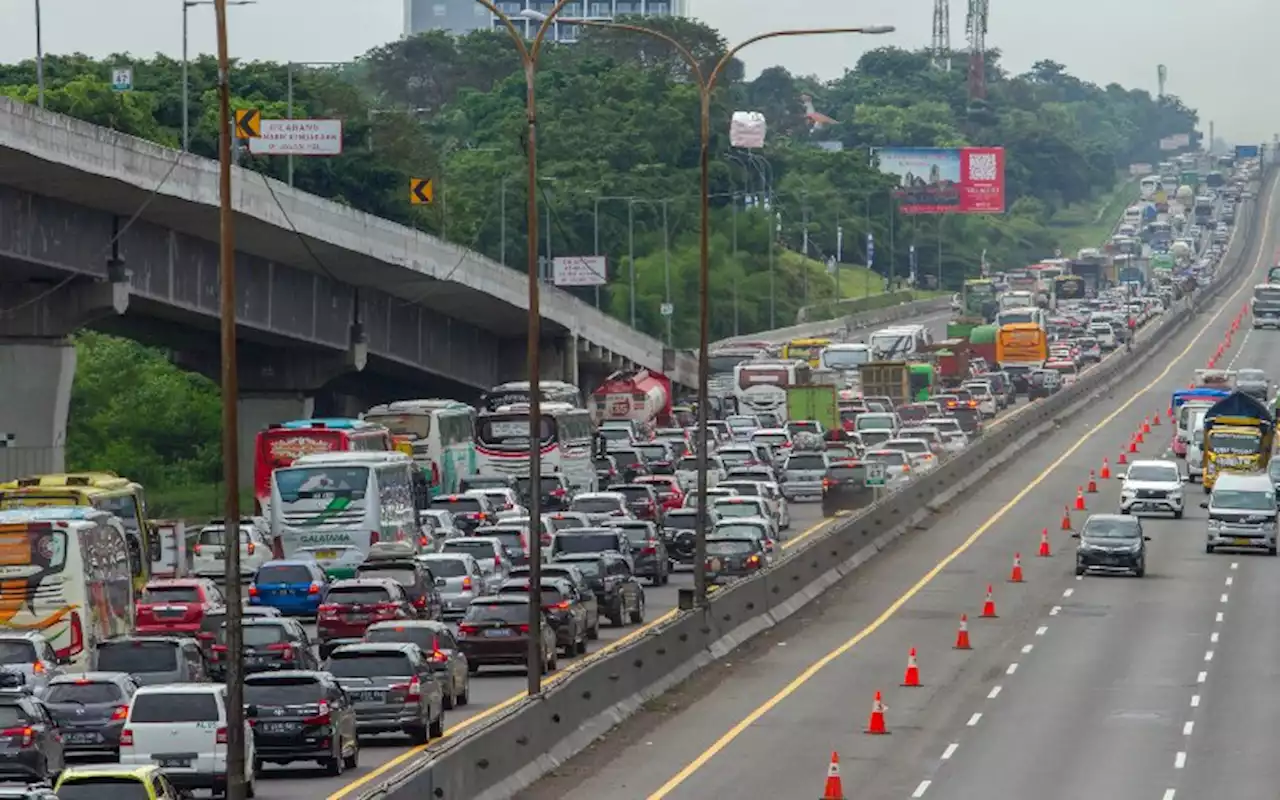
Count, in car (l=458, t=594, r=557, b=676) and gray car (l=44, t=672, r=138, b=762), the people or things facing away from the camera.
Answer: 2

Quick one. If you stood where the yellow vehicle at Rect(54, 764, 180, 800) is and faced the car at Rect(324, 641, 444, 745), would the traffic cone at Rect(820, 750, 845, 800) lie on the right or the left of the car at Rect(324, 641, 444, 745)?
right

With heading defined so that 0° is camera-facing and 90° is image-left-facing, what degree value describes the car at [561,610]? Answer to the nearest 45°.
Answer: approximately 180°

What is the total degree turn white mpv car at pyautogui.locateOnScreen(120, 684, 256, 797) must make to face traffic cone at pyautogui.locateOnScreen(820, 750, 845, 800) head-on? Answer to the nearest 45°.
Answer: approximately 90° to its right

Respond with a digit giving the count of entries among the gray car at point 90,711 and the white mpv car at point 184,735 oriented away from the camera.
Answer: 2

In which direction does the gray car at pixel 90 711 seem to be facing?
away from the camera

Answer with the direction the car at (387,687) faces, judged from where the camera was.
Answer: facing away from the viewer

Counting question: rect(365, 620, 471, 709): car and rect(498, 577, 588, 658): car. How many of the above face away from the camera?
2

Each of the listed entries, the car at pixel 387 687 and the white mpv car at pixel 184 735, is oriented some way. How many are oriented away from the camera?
2

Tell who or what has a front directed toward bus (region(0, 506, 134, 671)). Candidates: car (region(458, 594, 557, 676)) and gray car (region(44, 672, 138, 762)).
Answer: the gray car

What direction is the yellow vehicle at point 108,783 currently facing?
away from the camera

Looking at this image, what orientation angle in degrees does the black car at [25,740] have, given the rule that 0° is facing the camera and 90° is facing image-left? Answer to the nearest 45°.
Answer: approximately 180°
